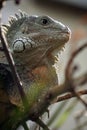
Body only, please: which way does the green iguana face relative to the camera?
to the viewer's right
